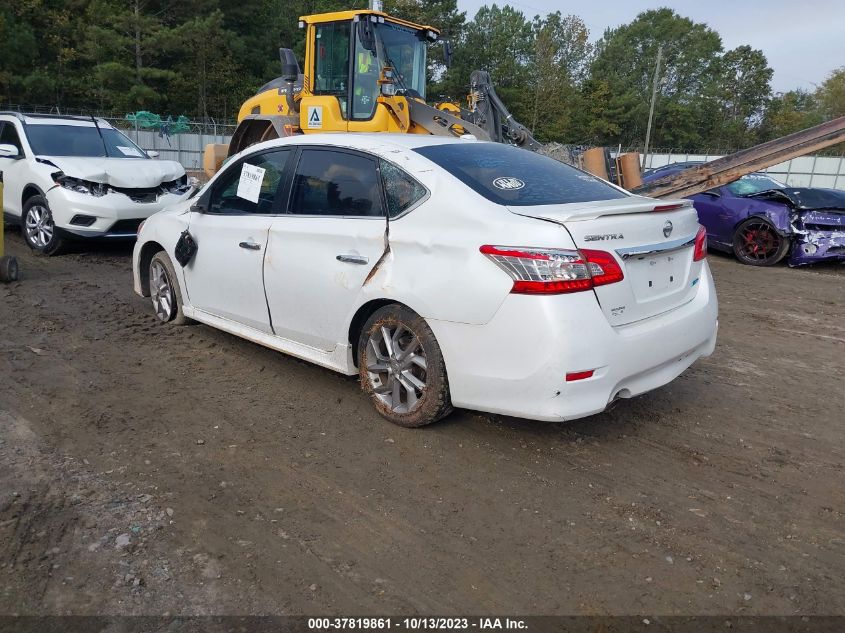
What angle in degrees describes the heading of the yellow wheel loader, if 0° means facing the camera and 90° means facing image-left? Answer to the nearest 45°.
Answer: approximately 315°

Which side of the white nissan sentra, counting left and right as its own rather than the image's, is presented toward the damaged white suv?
front

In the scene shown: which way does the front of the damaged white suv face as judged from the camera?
facing the viewer and to the right of the viewer

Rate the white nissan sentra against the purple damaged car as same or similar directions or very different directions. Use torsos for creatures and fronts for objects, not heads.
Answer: very different directions

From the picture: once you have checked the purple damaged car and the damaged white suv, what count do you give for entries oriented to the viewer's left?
0

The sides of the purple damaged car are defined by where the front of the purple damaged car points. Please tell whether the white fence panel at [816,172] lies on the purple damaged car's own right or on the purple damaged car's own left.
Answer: on the purple damaged car's own left

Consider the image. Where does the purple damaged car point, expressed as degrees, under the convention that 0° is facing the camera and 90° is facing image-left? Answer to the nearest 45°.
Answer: approximately 315°

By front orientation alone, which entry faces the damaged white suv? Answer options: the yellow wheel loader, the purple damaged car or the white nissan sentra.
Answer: the white nissan sentra

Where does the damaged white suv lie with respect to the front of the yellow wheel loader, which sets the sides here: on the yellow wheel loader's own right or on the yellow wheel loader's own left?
on the yellow wheel loader's own right

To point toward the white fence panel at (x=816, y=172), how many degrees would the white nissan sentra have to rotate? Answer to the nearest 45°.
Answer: approximately 90° to its right

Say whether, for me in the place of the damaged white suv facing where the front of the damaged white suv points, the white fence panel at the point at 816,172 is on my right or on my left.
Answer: on my left

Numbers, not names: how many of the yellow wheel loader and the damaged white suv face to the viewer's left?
0

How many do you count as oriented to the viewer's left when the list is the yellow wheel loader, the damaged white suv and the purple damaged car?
0

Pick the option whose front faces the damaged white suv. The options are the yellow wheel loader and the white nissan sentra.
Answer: the white nissan sentra
